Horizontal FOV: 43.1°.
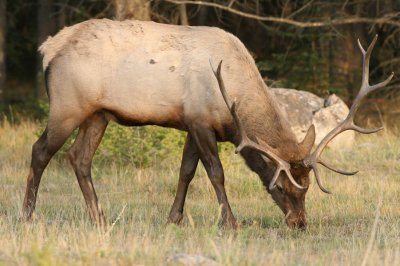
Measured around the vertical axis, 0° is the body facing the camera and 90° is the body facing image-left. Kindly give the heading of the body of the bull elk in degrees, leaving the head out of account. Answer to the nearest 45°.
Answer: approximately 270°

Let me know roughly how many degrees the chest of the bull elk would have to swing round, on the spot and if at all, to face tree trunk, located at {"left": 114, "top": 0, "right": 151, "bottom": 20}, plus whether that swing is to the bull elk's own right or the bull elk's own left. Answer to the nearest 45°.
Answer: approximately 90° to the bull elk's own left
